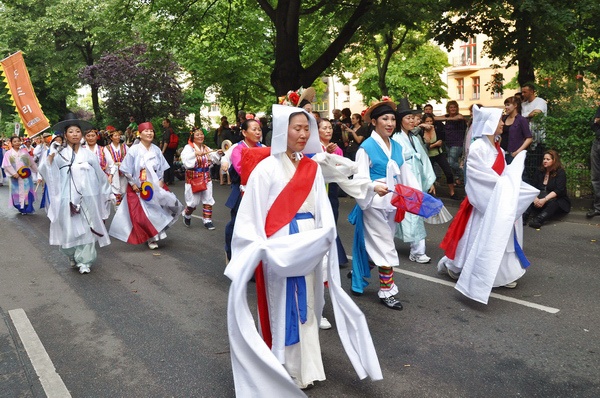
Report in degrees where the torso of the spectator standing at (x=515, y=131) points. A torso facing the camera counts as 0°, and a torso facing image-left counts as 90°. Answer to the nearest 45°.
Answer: approximately 45°

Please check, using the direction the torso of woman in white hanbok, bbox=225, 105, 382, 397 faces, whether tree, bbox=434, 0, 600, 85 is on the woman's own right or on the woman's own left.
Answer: on the woman's own left
